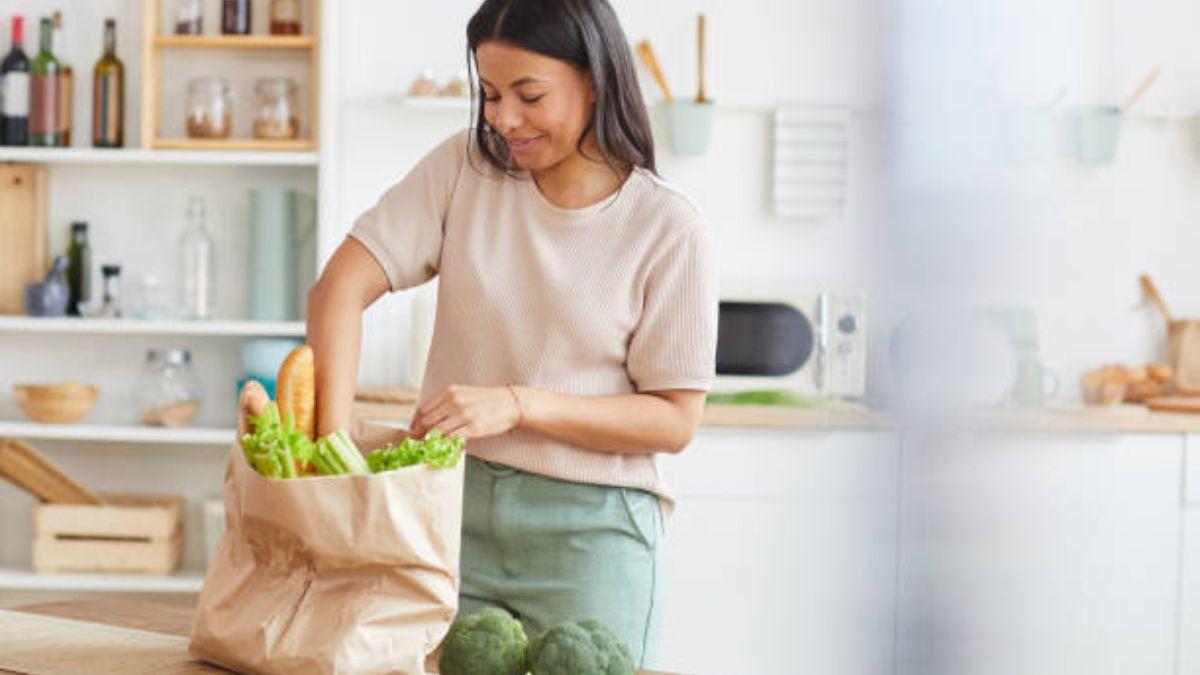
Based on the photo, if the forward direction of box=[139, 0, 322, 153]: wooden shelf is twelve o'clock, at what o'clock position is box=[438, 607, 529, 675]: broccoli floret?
The broccoli floret is roughly at 12 o'clock from the wooden shelf.

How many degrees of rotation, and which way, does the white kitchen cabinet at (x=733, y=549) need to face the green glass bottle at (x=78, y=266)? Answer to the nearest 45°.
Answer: approximately 90° to its right

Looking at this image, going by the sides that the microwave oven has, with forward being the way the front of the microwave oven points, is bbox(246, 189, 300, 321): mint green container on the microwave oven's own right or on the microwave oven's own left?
on the microwave oven's own right

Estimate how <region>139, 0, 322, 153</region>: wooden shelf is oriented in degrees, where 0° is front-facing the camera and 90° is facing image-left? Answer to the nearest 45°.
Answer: approximately 0°

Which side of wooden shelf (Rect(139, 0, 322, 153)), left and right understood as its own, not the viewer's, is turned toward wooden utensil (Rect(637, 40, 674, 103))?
left

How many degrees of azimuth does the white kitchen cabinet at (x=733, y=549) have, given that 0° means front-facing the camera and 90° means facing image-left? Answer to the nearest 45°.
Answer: approximately 0°
